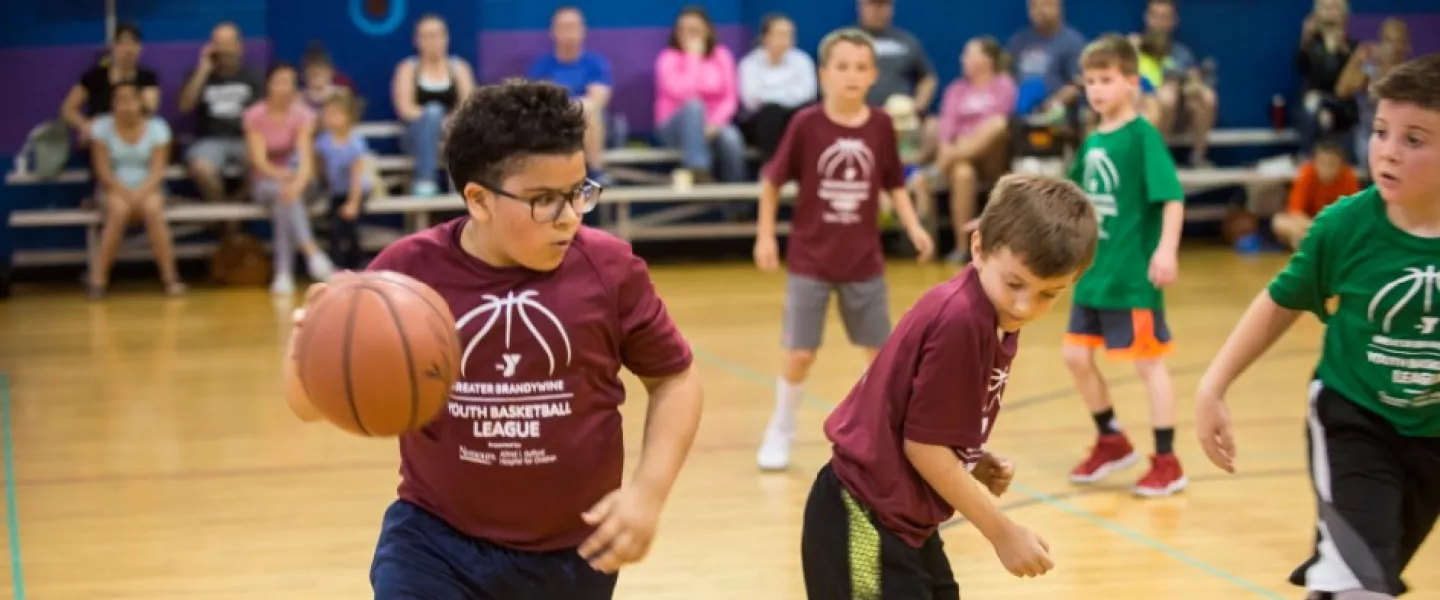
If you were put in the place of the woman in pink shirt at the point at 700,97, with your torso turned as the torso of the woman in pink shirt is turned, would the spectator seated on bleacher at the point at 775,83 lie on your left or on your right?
on your left

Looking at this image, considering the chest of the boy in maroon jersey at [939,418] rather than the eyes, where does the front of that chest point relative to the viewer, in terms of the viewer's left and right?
facing to the right of the viewer

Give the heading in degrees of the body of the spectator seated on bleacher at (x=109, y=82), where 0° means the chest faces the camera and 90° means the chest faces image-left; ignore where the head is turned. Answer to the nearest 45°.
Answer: approximately 0°

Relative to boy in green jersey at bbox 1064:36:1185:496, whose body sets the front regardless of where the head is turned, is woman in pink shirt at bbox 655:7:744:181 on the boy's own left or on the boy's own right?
on the boy's own right

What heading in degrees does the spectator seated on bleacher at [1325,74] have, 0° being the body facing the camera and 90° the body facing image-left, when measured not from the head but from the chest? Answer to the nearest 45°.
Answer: approximately 0°

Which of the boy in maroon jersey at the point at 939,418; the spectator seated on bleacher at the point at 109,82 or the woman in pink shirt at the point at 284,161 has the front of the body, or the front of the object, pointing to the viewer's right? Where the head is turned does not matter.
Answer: the boy in maroon jersey

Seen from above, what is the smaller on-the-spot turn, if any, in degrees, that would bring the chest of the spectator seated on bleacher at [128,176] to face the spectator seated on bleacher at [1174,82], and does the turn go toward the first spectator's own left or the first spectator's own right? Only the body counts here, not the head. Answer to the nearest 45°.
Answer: approximately 90° to the first spectator's own left
